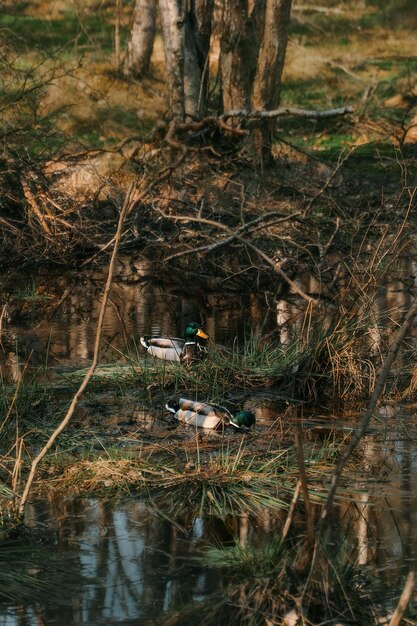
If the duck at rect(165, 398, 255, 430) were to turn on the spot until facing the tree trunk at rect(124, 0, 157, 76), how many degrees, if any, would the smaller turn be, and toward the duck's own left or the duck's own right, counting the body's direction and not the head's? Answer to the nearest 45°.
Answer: approximately 90° to the duck's own left

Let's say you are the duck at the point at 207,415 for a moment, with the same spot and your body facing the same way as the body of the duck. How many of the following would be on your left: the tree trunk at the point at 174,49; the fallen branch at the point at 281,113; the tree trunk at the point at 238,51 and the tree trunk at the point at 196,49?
4

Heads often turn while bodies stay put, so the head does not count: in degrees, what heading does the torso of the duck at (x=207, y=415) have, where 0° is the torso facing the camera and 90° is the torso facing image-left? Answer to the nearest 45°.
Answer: approximately 270°

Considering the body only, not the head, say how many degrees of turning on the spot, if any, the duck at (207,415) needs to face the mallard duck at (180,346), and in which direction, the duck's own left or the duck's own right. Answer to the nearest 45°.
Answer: approximately 90° to the duck's own left

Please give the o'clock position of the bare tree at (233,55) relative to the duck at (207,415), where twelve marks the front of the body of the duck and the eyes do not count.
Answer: The bare tree is roughly at 9 o'clock from the duck.

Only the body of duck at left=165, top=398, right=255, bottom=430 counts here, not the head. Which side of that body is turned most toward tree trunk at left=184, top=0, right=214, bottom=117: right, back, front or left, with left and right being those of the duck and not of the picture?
left

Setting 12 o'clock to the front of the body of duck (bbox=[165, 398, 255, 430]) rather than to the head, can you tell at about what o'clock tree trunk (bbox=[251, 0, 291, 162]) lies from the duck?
The tree trunk is roughly at 9 o'clock from the duck.

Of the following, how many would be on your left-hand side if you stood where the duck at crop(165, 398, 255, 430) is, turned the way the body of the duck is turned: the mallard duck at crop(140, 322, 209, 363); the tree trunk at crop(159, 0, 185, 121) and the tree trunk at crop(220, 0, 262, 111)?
3

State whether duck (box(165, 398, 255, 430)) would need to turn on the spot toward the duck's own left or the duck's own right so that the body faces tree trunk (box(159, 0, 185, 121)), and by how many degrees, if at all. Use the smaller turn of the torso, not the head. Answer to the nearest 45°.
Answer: approximately 90° to the duck's own left

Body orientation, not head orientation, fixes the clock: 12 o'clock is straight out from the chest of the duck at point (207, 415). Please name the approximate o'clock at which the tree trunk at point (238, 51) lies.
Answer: The tree trunk is roughly at 9 o'clock from the duck.
